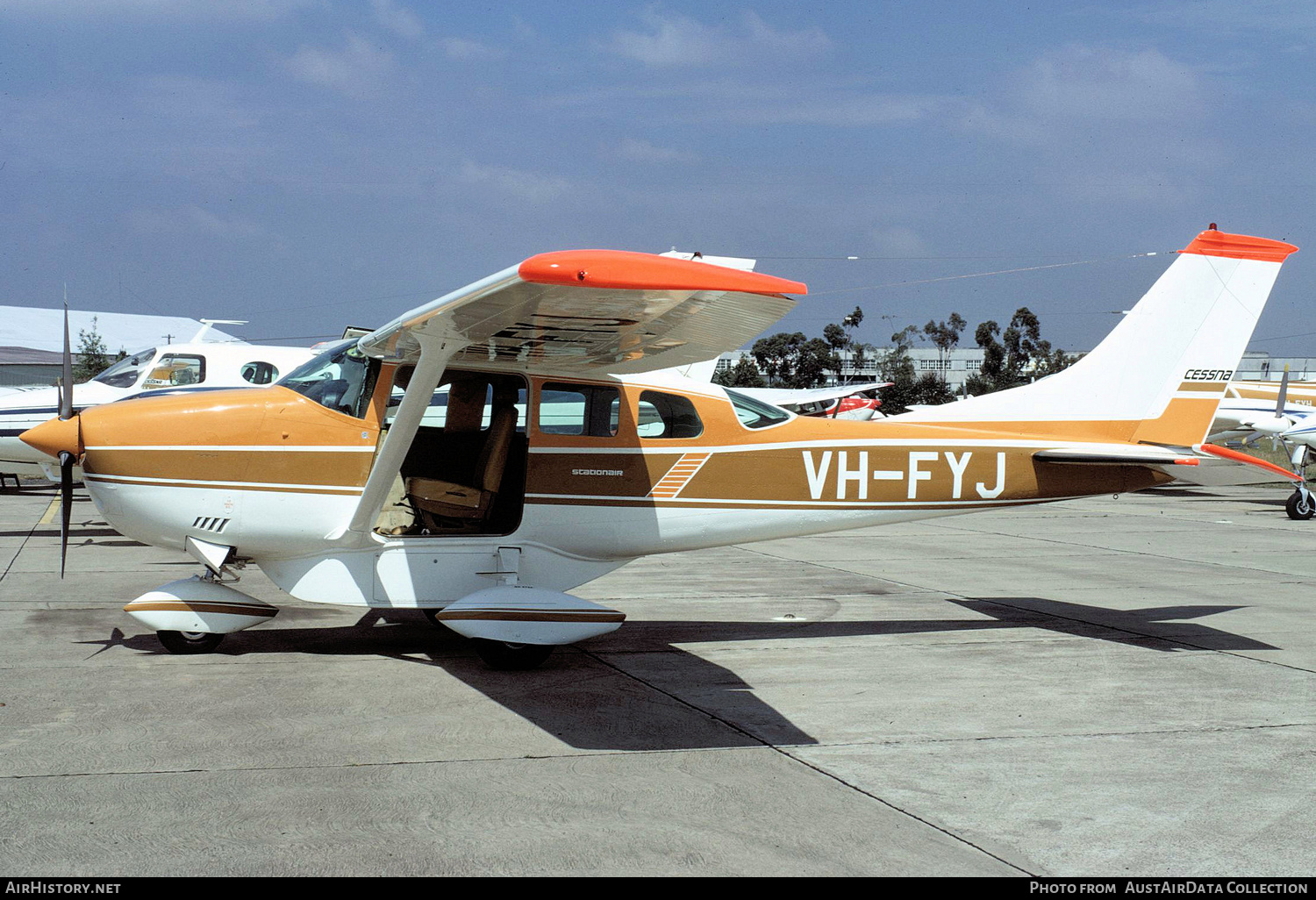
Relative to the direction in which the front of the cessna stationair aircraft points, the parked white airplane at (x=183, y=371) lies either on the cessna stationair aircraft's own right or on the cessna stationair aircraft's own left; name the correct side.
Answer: on the cessna stationair aircraft's own right

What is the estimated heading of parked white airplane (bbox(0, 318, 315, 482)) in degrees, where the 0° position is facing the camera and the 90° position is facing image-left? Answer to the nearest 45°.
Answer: approximately 90°

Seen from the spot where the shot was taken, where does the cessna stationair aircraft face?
facing to the left of the viewer

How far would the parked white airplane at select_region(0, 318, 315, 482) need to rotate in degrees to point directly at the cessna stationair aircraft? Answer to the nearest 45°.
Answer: approximately 90° to its left

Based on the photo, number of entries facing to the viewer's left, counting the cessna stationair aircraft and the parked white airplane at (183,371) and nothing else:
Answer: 2
